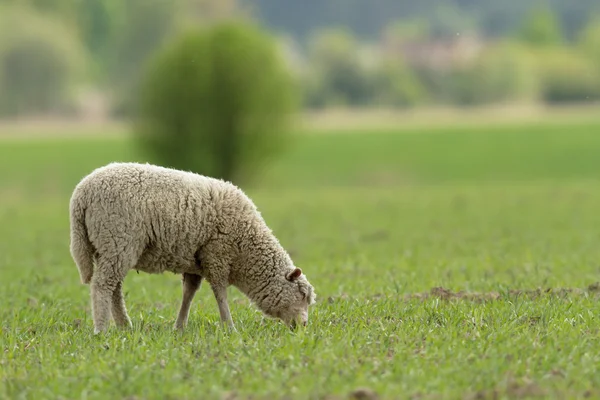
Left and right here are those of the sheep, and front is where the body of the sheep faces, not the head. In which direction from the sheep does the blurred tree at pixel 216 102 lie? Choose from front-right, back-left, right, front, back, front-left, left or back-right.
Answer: left

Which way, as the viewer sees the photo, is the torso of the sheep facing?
to the viewer's right
